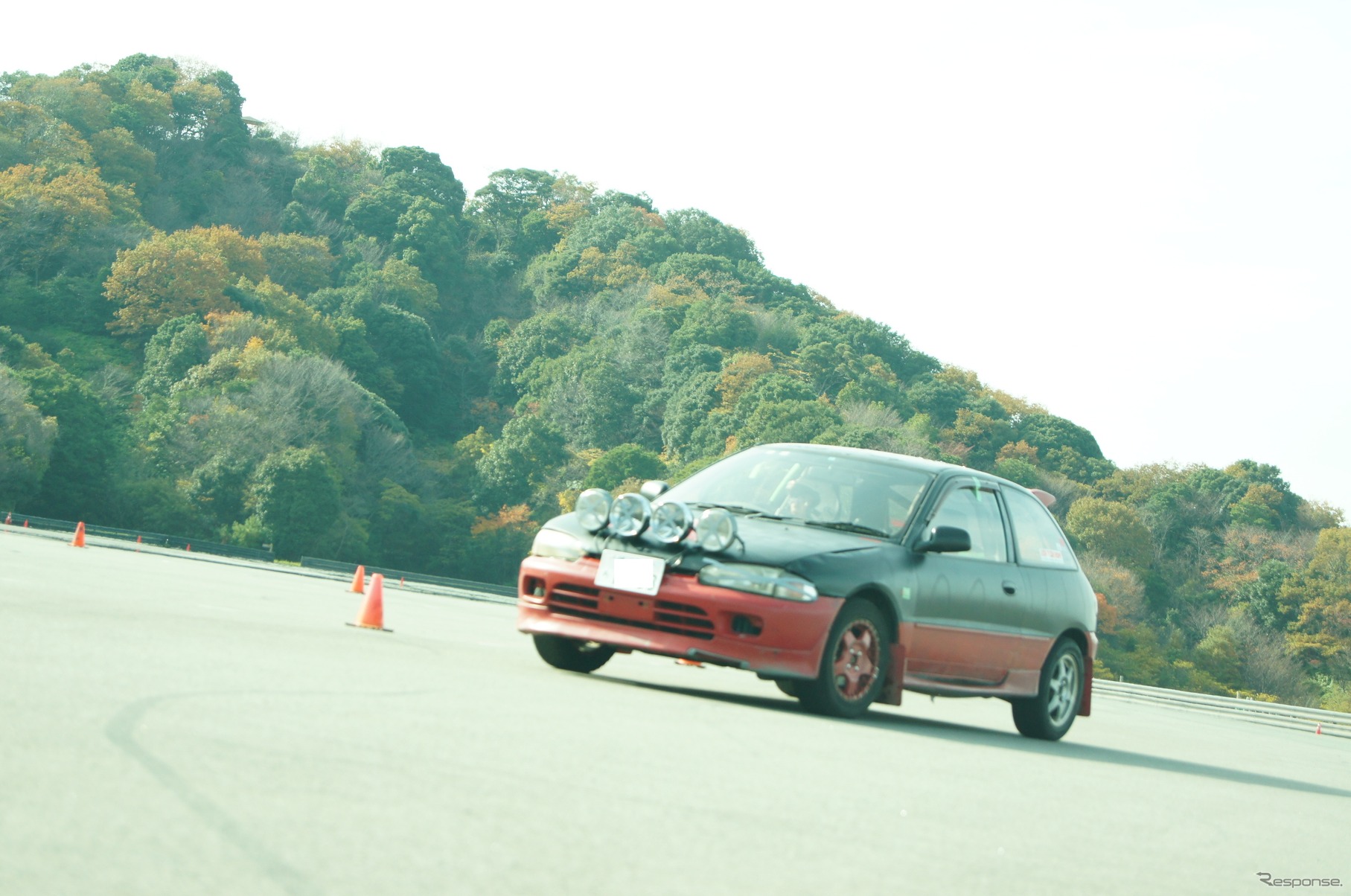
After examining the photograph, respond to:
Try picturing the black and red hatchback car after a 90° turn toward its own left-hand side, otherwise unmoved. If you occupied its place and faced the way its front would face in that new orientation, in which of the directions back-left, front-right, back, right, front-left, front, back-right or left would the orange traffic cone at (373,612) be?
back

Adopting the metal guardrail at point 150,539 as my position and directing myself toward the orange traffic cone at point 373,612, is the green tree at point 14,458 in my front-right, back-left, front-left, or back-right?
back-right

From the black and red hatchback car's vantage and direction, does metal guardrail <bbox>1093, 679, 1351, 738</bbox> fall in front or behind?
behind

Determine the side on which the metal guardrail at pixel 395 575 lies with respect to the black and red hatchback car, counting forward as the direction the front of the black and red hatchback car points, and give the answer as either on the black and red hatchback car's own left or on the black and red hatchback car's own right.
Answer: on the black and red hatchback car's own right

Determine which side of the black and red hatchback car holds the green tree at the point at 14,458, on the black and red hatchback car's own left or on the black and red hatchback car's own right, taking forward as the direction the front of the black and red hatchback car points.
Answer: on the black and red hatchback car's own right

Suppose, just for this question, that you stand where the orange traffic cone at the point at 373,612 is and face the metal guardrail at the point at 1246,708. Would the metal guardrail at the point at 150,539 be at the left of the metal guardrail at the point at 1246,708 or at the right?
left

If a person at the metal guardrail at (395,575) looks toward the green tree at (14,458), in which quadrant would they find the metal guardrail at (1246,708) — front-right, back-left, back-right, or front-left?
back-left

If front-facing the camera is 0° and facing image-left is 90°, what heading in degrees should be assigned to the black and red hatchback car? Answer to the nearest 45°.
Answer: approximately 45°

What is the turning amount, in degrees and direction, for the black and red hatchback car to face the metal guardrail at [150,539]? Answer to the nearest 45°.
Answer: approximately 90° to its right
